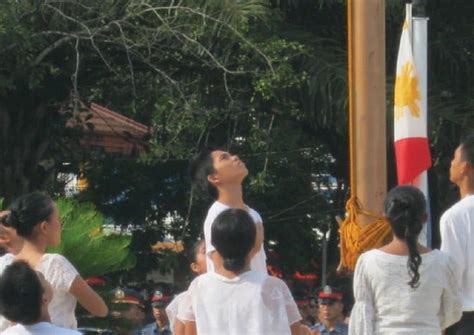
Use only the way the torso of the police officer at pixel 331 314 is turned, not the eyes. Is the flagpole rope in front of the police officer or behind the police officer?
in front

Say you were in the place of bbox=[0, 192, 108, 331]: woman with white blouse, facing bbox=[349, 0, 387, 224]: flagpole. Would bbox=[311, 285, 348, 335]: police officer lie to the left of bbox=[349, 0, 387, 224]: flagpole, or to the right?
left

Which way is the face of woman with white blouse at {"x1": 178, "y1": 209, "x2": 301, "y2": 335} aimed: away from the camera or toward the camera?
away from the camera

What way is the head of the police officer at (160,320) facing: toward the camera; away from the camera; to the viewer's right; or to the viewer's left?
toward the camera

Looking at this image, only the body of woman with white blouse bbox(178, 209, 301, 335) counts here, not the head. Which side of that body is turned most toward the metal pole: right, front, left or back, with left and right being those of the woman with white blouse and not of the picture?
front

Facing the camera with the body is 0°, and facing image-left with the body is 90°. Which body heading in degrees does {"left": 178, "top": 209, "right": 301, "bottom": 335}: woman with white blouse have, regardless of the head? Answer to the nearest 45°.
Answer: approximately 180°

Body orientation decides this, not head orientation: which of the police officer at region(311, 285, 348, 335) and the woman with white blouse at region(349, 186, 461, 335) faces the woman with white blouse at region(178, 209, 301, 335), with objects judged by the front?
the police officer

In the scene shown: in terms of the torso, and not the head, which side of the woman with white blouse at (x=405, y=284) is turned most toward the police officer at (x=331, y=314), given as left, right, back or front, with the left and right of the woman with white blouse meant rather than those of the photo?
front

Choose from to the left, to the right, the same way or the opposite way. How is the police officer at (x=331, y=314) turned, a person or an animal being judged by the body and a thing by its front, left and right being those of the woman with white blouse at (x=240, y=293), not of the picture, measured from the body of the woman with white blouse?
the opposite way

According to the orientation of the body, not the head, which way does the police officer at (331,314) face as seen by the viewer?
toward the camera

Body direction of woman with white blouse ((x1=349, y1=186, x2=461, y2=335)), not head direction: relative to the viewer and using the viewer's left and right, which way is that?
facing away from the viewer

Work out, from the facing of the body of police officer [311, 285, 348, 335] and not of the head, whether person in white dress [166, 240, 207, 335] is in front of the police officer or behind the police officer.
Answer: in front

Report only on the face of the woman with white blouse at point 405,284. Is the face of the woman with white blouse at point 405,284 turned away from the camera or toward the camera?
away from the camera

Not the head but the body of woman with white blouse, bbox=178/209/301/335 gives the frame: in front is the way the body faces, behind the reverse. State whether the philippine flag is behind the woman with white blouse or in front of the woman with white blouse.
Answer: in front

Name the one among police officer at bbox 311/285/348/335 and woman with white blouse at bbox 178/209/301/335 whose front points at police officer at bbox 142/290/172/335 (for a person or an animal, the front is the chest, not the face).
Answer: the woman with white blouse
